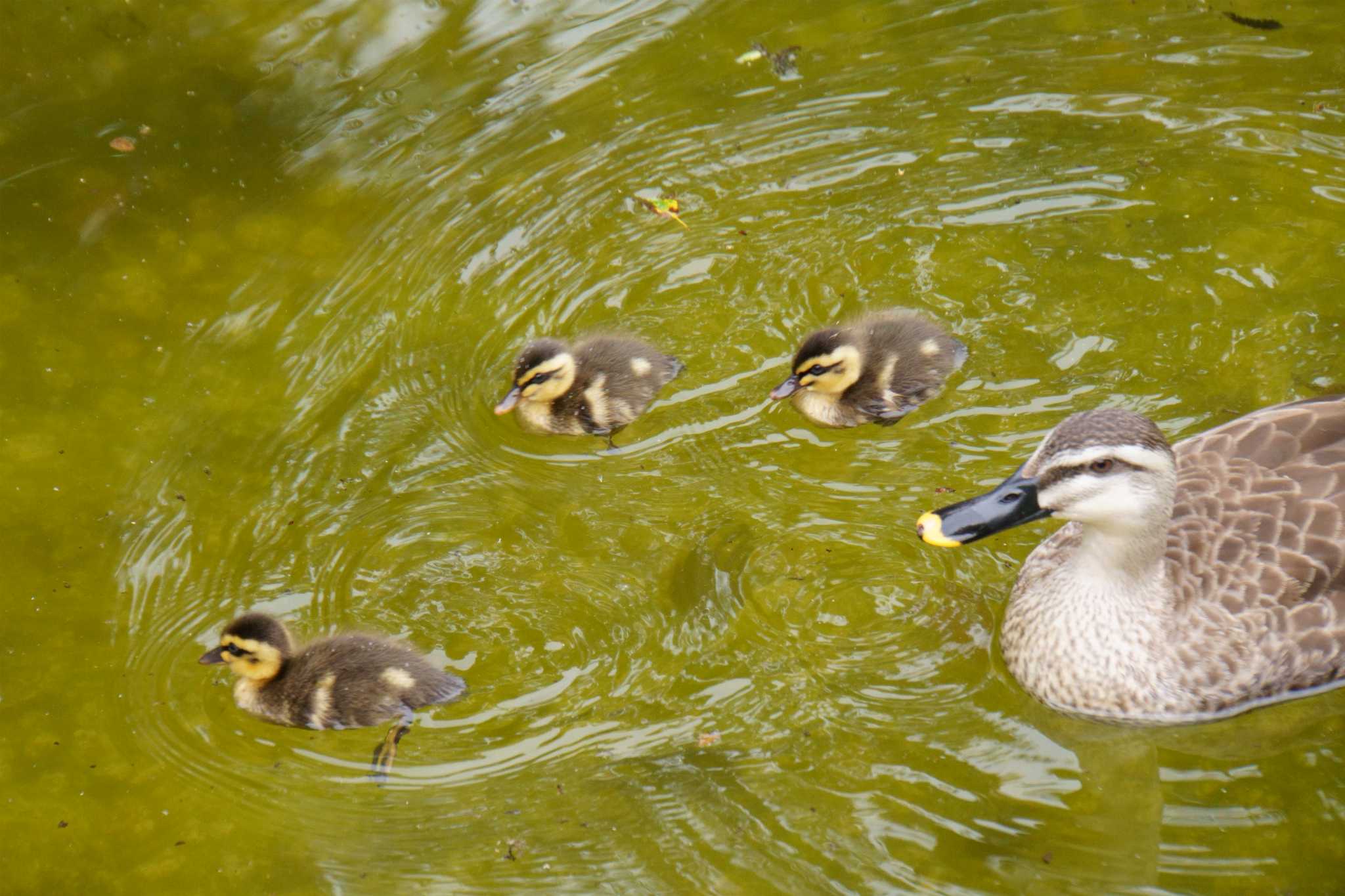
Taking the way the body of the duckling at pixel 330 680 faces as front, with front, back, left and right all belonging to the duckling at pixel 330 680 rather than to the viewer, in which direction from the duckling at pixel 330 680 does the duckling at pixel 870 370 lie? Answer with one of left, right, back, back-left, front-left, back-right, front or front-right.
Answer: back

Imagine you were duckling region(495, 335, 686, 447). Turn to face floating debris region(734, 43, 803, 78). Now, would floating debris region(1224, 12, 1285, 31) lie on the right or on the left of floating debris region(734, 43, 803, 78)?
right

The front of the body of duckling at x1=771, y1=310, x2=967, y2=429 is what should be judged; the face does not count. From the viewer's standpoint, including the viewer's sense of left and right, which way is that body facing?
facing the viewer and to the left of the viewer

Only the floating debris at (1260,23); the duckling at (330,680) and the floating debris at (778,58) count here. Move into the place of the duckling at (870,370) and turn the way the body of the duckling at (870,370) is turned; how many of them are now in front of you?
1

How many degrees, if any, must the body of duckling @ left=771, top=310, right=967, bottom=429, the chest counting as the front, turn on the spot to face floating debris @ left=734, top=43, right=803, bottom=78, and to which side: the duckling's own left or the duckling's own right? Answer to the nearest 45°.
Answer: approximately 135° to the duckling's own right

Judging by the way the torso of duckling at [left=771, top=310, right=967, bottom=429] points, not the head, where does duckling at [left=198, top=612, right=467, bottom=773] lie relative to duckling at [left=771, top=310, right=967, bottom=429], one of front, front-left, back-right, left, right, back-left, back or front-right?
front

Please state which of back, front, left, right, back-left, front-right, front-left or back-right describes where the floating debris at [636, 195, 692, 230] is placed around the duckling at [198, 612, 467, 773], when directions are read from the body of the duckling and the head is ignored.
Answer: back-right

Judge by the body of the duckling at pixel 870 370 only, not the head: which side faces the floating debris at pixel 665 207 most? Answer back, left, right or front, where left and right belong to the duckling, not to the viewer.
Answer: right

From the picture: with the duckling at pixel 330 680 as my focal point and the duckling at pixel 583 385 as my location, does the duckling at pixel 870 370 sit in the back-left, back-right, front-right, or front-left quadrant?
back-left

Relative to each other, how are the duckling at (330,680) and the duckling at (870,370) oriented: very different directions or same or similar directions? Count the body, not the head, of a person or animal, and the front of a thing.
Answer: same or similar directions

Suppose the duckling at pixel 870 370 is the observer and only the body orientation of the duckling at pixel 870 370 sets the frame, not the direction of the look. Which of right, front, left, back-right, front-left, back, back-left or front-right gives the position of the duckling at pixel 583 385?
front-right

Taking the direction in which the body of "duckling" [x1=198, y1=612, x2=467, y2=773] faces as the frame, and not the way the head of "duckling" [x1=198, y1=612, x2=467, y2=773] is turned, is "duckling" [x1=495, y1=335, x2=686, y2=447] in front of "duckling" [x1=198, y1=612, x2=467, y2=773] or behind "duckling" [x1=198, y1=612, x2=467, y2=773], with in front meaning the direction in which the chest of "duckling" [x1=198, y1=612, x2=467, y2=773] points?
behind

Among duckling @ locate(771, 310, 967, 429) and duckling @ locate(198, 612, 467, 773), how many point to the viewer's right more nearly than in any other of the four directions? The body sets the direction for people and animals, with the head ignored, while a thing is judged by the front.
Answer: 0

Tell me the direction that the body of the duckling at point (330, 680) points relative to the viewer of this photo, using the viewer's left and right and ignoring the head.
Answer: facing to the left of the viewer
